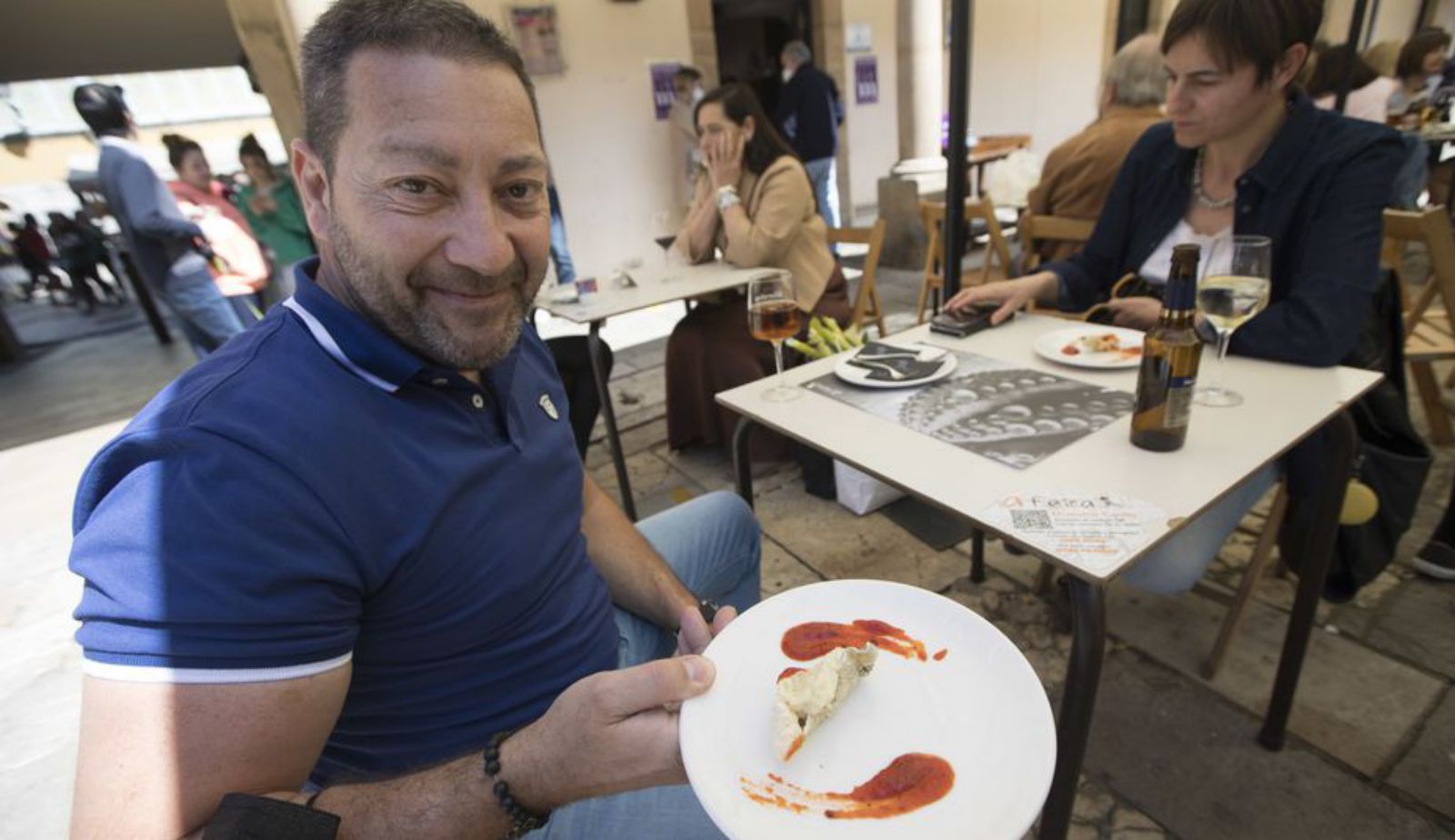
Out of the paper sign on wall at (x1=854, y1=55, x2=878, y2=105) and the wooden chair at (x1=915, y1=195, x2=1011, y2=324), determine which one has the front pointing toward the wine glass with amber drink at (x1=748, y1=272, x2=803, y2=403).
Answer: the paper sign on wall

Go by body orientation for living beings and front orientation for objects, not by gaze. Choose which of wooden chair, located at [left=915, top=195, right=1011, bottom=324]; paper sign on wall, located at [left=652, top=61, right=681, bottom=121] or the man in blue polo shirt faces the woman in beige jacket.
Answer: the paper sign on wall

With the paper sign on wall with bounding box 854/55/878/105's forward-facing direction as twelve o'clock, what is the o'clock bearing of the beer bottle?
The beer bottle is roughly at 12 o'clock from the paper sign on wall.

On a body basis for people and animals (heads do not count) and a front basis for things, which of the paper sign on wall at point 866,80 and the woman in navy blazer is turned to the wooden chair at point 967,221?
the paper sign on wall

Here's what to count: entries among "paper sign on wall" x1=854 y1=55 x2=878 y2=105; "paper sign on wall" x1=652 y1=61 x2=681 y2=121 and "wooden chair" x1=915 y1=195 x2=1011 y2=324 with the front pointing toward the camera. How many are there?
2

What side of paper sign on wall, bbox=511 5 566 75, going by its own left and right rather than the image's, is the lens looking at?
front

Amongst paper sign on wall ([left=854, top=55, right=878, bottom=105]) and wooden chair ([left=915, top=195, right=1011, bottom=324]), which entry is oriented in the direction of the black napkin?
the paper sign on wall

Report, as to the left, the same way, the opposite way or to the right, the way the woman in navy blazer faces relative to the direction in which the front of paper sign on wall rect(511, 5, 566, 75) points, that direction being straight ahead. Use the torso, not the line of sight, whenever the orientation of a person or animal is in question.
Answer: to the right

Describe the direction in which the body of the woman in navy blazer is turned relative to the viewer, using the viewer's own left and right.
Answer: facing the viewer and to the left of the viewer

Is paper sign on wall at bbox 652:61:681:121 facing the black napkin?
yes

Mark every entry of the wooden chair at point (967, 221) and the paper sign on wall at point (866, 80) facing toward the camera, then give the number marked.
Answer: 1

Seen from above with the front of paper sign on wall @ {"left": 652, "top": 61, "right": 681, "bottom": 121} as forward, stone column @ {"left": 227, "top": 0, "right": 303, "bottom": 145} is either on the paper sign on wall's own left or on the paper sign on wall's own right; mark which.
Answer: on the paper sign on wall's own right

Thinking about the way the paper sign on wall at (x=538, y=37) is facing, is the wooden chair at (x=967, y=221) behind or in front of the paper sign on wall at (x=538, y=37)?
in front
